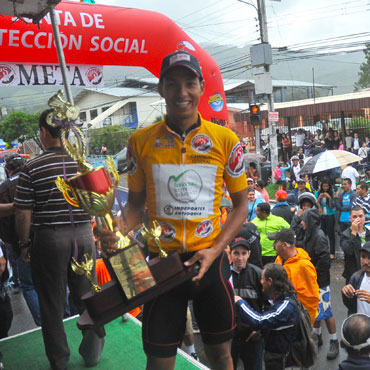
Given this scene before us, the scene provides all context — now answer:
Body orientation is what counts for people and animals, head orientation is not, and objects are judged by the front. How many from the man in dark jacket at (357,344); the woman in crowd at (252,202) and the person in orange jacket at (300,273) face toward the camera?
1

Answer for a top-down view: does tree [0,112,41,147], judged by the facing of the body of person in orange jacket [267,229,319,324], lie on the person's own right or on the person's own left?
on the person's own right

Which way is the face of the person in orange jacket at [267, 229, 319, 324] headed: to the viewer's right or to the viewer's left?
to the viewer's left

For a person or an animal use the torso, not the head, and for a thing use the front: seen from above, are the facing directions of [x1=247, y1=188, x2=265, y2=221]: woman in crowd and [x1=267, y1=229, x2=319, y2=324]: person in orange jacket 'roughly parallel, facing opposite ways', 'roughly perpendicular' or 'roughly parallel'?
roughly perpendicular

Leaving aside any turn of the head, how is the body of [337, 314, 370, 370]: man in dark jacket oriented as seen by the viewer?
away from the camera

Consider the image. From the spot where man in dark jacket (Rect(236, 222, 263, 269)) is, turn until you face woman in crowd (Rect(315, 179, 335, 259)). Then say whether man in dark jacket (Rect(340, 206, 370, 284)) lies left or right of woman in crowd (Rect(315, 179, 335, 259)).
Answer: right

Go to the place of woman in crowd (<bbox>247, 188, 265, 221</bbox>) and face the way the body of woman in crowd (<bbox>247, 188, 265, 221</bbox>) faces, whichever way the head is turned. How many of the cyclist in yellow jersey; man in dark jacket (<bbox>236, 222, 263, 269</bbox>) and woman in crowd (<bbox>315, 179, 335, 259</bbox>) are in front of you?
2

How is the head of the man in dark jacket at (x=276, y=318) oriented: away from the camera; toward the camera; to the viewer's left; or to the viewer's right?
to the viewer's left

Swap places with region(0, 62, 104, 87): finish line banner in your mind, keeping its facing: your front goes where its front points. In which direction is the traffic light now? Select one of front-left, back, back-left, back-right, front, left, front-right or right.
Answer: back-left

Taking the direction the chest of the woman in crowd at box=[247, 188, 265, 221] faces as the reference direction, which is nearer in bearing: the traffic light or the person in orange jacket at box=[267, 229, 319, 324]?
the person in orange jacket

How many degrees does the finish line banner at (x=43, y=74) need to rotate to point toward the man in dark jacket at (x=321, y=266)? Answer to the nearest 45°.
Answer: approximately 45° to its left

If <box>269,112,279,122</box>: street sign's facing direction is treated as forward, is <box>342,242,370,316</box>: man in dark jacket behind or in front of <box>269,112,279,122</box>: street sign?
in front

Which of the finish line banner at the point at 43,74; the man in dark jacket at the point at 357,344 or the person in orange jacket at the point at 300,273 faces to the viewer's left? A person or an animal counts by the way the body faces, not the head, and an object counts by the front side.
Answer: the person in orange jacket

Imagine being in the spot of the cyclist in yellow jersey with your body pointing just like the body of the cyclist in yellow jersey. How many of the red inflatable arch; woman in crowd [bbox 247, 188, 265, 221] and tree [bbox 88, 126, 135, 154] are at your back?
3
